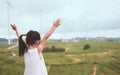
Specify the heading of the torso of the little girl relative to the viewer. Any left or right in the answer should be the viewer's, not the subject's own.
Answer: facing away from the viewer and to the right of the viewer
